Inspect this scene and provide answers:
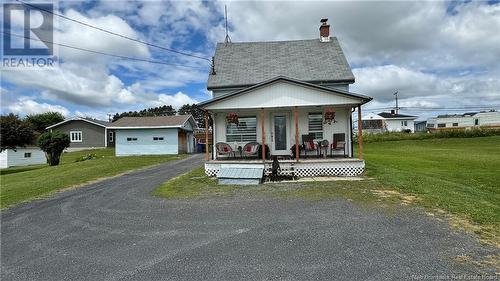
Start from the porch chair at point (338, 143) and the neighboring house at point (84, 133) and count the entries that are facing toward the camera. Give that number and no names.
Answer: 2

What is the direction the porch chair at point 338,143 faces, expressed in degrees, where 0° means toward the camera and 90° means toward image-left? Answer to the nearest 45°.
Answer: approximately 0°

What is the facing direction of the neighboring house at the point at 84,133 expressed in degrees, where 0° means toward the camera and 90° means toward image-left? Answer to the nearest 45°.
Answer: approximately 0°

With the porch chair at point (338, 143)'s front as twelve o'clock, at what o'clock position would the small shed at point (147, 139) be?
The small shed is roughly at 4 o'clock from the porch chair.

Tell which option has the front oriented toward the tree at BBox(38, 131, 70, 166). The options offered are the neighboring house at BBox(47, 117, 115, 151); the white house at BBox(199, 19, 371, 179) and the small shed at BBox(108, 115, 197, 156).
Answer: the neighboring house
